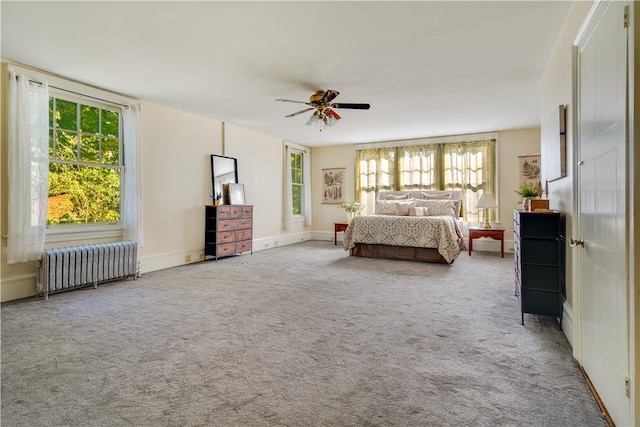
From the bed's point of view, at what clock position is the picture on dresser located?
The picture on dresser is roughly at 3 o'clock from the bed.

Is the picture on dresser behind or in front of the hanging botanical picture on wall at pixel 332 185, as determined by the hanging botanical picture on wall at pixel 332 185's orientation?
in front

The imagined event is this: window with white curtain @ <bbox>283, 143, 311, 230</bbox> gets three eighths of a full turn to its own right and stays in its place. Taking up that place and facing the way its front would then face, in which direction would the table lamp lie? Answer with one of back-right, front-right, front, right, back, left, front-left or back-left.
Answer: back-left

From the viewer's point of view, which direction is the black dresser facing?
to the viewer's left

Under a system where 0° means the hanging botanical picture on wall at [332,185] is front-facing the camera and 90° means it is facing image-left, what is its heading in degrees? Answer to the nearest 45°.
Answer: approximately 0°

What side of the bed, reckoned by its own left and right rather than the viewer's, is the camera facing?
front

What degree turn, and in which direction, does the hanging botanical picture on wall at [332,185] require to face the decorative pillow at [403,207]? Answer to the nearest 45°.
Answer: approximately 45° to its left

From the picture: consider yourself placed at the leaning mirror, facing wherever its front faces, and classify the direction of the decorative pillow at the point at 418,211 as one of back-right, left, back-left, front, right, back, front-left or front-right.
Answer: front-left

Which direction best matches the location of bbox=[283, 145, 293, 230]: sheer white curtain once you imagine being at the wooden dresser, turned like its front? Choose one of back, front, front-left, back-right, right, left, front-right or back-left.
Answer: left

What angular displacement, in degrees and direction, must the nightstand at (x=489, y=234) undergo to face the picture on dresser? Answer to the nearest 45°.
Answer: approximately 45° to its right

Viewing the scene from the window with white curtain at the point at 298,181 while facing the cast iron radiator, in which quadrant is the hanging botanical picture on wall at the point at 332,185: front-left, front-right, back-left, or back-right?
back-left

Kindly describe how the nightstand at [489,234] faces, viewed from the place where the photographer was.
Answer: facing the viewer

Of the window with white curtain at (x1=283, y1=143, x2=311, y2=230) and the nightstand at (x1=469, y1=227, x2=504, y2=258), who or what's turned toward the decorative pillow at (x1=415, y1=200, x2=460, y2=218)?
the window with white curtain

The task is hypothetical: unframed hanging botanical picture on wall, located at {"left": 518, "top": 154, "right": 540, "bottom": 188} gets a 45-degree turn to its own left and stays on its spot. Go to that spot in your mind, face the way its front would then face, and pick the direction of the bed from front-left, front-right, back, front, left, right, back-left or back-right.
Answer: right
